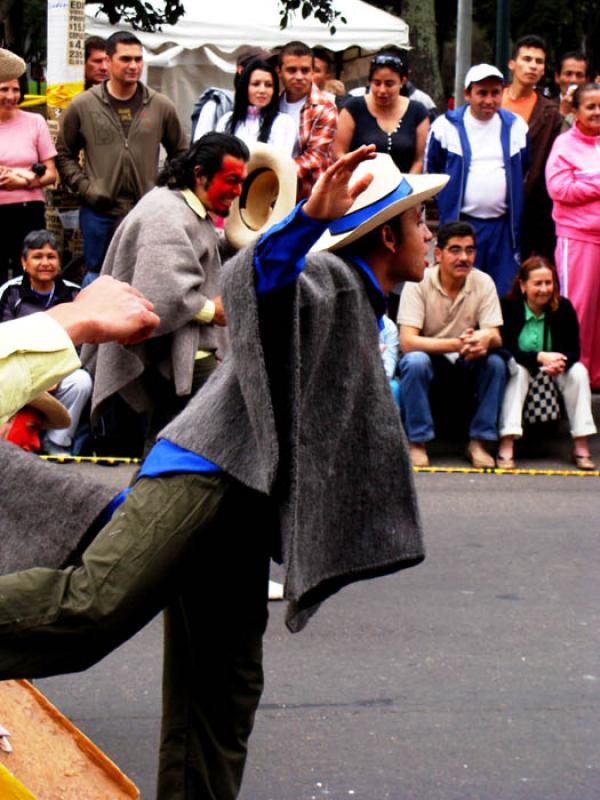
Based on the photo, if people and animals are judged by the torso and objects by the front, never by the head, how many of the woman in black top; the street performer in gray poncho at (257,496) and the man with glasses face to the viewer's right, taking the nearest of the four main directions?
1

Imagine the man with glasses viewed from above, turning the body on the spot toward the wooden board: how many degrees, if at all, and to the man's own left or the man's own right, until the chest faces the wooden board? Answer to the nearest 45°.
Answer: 0° — they already face it

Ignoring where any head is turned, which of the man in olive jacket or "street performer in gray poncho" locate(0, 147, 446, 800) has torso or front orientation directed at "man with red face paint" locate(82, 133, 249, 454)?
the man in olive jacket

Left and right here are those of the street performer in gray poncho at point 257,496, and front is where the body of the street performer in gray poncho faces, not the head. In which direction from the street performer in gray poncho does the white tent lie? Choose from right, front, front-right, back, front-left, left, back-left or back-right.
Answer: left

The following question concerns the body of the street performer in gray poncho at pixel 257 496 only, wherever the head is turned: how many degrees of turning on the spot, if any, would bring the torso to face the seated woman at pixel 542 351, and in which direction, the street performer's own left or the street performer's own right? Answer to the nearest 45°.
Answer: approximately 90° to the street performer's own left

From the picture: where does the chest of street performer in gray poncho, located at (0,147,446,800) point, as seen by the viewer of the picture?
to the viewer's right

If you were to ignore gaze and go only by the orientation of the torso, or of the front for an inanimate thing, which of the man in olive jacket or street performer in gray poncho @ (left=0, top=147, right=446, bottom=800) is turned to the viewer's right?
the street performer in gray poncho

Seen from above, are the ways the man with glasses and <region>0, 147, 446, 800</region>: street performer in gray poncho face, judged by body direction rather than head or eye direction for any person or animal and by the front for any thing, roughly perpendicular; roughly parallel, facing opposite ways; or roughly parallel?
roughly perpendicular

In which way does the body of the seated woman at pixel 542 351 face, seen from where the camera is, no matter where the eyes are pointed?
toward the camera

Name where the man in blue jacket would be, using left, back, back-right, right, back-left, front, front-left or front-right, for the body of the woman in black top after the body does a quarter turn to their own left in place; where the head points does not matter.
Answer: front

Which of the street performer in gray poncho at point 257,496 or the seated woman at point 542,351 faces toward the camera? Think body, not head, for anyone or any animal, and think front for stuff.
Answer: the seated woman

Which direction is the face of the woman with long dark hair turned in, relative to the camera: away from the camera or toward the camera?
toward the camera

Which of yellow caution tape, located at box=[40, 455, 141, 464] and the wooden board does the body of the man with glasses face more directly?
the wooden board

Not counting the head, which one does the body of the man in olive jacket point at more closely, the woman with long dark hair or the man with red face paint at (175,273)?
the man with red face paint

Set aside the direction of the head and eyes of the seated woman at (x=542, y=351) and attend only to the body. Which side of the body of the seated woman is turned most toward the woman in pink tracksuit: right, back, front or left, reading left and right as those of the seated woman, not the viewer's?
back

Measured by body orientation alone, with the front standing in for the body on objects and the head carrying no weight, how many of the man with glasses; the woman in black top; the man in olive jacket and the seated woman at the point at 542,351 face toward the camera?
4

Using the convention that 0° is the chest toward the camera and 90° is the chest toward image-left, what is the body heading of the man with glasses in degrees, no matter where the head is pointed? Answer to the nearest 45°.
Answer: approximately 0°

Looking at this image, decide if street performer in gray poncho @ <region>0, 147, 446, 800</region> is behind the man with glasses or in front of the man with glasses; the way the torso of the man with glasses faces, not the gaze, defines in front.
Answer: in front
